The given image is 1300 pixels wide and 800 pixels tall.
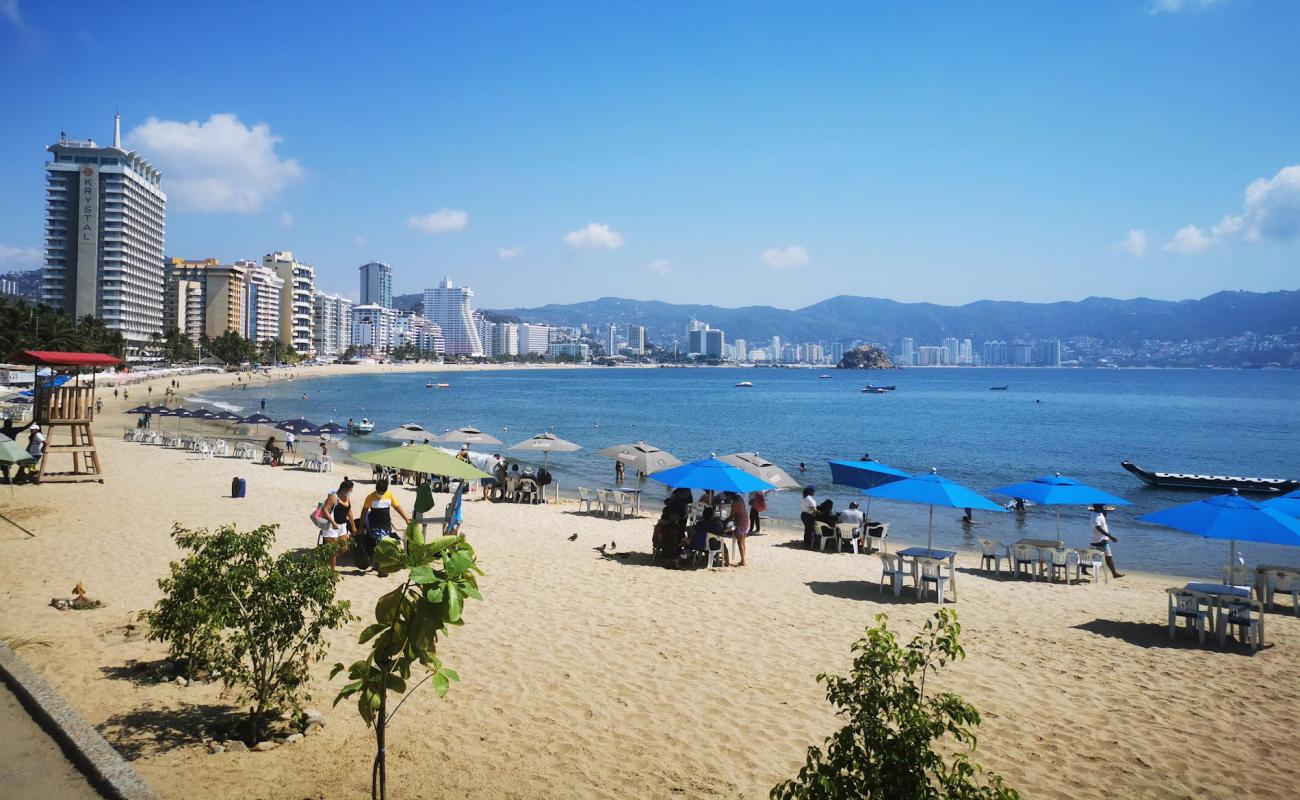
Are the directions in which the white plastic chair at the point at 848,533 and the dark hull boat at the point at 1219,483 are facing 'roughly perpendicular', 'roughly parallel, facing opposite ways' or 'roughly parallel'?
roughly perpendicular

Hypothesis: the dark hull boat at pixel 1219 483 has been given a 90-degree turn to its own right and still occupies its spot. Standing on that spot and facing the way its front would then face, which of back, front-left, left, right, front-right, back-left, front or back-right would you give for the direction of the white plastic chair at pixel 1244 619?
back

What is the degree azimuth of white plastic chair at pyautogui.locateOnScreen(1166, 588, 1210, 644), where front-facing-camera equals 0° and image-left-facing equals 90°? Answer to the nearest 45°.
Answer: approximately 225°

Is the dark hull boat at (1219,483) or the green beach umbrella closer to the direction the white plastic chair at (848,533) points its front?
the dark hull boat

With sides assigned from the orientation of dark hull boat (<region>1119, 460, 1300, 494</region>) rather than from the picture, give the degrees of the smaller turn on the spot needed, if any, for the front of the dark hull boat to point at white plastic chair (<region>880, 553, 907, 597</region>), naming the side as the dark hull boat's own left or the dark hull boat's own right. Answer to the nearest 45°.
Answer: approximately 90° to the dark hull boat's own left

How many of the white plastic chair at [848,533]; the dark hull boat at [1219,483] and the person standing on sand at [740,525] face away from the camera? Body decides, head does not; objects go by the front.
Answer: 1

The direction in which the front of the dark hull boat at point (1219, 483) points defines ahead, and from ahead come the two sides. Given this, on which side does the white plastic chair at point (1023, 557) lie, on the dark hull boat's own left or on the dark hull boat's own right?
on the dark hull boat's own left

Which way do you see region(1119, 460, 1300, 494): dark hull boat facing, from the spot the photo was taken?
facing to the left of the viewer

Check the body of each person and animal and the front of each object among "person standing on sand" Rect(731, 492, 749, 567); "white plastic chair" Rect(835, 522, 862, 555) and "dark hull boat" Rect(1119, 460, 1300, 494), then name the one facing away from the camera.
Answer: the white plastic chair
